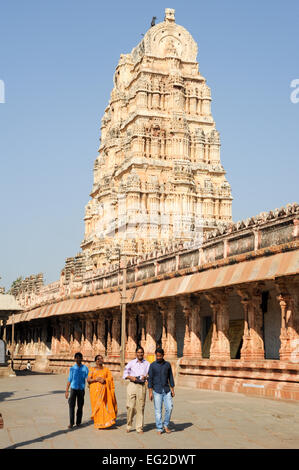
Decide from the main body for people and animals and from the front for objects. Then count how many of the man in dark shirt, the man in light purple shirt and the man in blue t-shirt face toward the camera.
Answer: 3

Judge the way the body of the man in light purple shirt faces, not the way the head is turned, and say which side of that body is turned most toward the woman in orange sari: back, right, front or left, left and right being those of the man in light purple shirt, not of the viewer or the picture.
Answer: right

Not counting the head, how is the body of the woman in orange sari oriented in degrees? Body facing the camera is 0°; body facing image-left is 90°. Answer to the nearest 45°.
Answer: approximately 0°

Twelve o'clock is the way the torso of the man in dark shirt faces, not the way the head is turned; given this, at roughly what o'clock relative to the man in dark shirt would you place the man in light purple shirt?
The man in light purple shirt is roughly at 4 o'clock from the man in dark shirt.

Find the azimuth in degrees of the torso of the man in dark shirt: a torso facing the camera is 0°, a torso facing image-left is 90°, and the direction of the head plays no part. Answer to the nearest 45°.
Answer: approximately 0°

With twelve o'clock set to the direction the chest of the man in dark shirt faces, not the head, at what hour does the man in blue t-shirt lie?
The man in blue t-shirt is roughly at 4 o'clock from the man in dark shirt.

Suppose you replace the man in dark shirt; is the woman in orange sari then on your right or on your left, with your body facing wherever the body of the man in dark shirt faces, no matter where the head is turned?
on your right

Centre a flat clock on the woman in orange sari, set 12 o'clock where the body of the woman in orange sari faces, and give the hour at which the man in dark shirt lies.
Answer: The man in dark shirt is roughly at 10 o'clock from the woman in orange sari.
